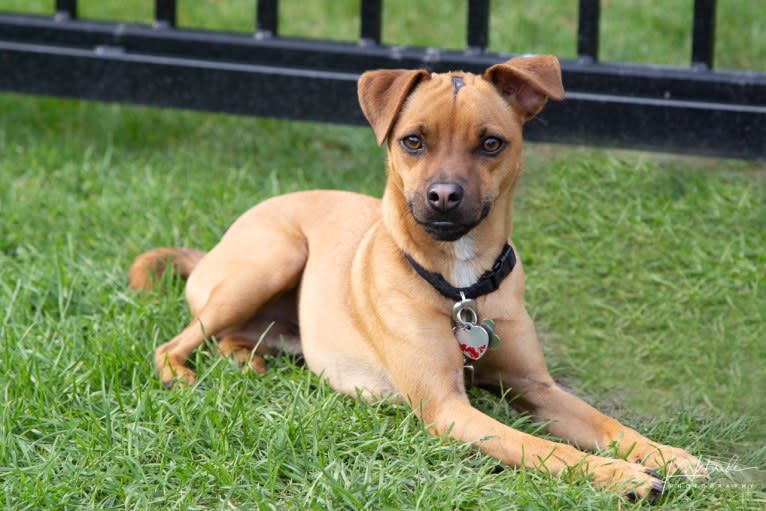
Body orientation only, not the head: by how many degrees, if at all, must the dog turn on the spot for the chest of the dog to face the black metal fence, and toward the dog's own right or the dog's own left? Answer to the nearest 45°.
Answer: approximately 135° to the dog's own left

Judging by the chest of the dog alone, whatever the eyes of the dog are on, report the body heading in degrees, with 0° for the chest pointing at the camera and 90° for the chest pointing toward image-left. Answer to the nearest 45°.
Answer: approximately 315°
